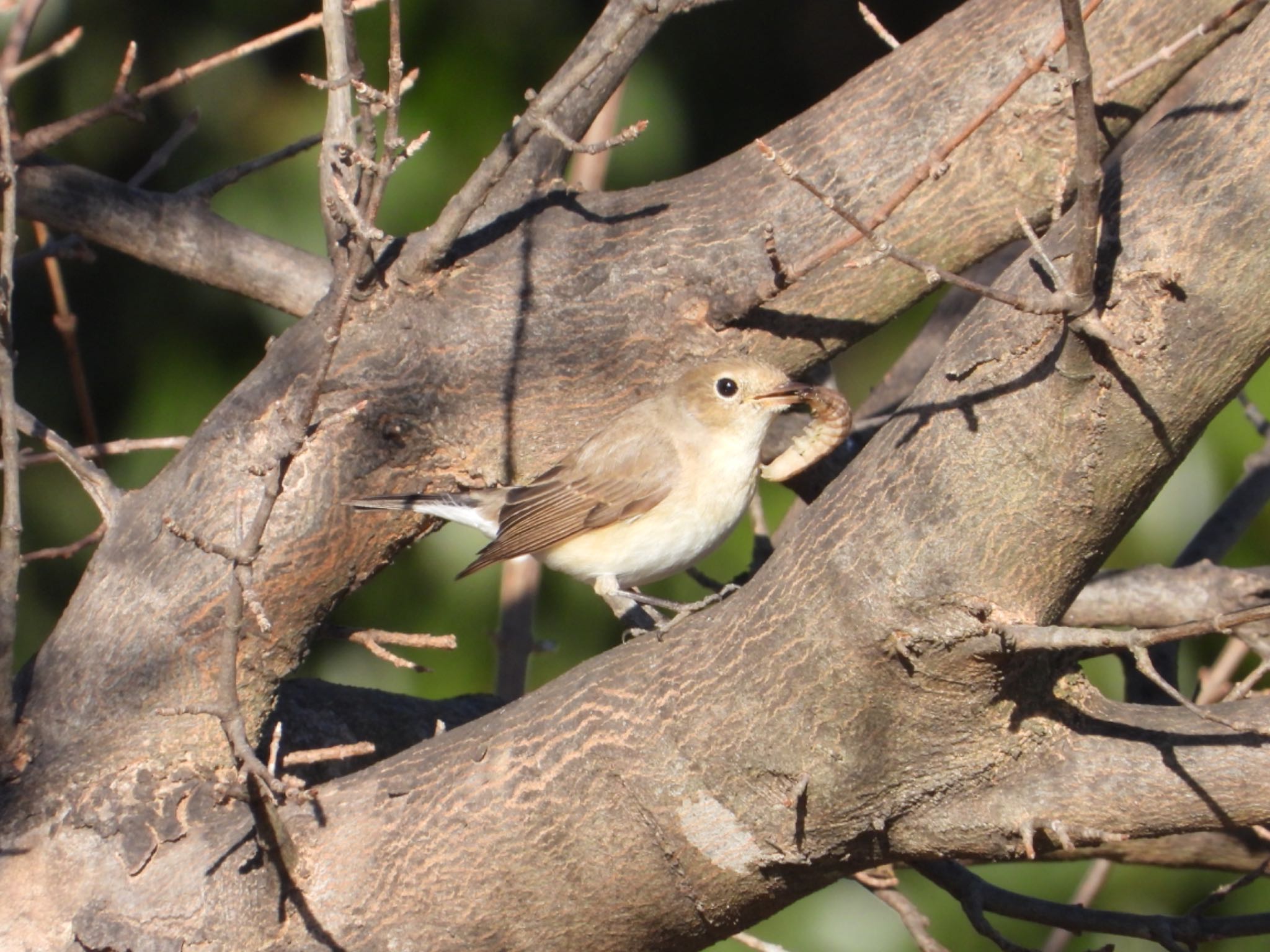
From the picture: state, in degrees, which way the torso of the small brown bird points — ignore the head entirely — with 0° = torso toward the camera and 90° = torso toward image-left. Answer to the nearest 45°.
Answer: approximately 270°

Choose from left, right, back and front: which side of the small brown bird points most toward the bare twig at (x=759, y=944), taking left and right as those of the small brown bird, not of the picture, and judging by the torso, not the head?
right

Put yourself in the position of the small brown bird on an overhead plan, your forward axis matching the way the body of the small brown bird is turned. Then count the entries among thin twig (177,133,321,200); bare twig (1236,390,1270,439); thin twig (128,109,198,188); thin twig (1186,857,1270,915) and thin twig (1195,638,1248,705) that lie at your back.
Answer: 2

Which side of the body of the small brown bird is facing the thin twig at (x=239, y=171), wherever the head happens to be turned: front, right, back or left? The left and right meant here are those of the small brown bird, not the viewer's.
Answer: back

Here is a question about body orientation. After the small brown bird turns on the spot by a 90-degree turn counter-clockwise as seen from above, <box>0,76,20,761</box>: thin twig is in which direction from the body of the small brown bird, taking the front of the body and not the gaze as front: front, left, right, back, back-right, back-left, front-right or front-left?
back-left

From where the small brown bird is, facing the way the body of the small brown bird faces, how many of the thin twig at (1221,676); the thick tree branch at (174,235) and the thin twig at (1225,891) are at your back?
1

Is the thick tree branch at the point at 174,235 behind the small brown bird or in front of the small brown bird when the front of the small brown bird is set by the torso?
behind
